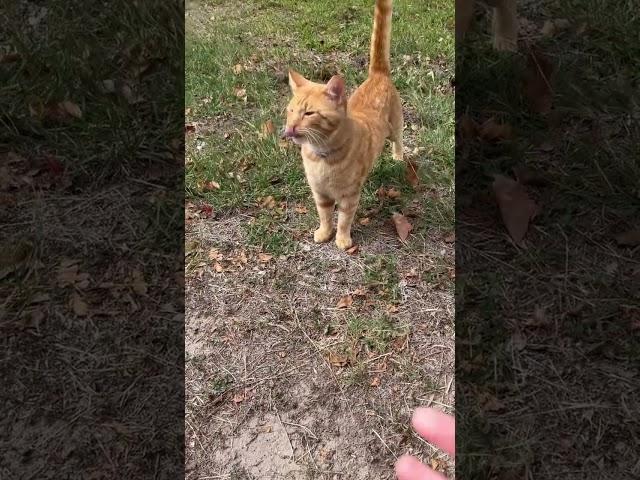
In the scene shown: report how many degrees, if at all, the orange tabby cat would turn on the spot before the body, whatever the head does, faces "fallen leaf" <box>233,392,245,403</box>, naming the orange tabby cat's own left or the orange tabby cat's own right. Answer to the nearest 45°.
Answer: approximately 45° to the orange tabby cat's own left

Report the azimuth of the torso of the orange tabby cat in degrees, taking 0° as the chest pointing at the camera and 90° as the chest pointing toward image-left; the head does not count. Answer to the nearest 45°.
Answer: approximately 45°
